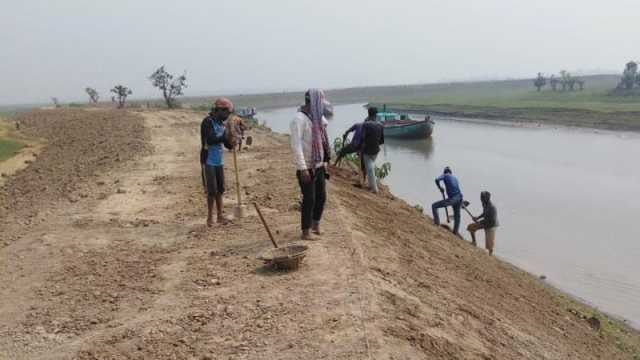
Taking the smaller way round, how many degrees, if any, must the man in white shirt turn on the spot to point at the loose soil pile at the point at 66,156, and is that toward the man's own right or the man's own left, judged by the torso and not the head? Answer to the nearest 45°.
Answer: approximately 180°

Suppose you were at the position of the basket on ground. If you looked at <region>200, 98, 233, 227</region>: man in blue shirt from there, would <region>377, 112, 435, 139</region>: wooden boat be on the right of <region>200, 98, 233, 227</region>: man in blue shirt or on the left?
right

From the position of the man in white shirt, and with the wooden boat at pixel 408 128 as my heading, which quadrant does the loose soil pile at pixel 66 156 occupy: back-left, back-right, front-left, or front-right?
front-left

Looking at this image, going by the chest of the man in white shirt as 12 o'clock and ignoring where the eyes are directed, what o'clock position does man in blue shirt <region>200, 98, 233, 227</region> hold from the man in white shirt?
The man in blue shirt is roughly at 4 o'clock from the man in white shirt.

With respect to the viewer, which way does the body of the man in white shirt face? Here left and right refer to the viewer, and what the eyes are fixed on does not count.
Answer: facing the viewer and to the right of the viewer

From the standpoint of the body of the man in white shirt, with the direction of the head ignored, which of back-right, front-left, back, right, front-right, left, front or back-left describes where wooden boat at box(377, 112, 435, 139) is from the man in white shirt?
back-left
